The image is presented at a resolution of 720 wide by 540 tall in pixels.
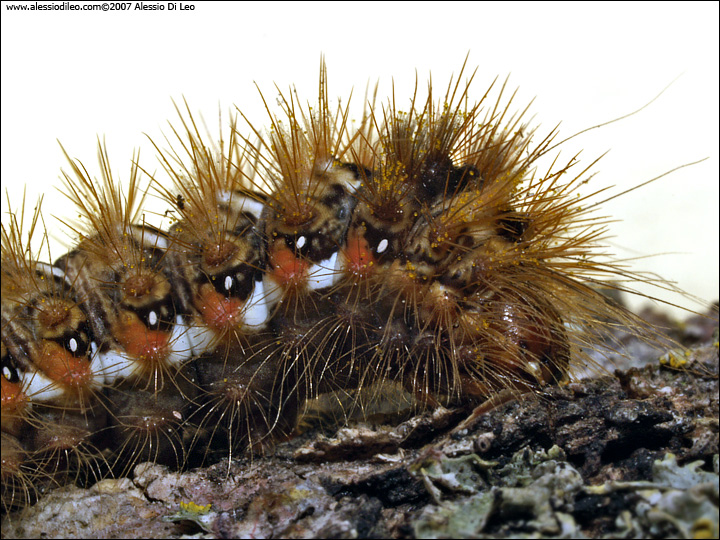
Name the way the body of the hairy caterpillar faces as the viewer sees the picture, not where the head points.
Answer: to the viewer's right
